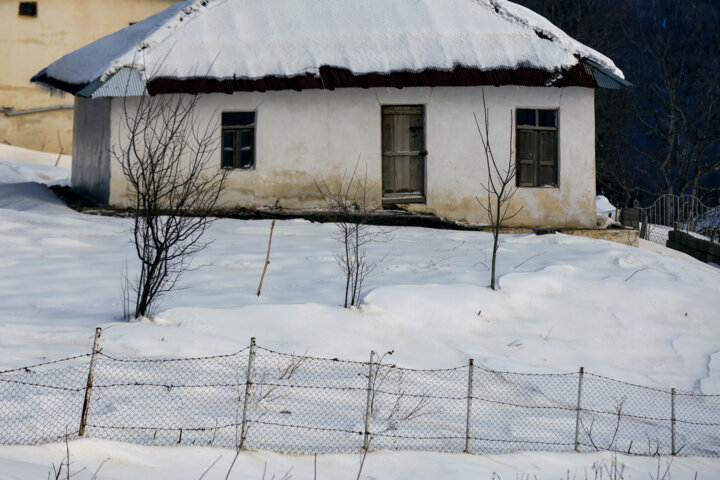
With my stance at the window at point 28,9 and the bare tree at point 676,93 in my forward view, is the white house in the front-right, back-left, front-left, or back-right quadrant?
front-right

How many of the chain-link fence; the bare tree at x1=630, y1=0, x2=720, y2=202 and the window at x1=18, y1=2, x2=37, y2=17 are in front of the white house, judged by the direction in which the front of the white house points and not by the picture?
1

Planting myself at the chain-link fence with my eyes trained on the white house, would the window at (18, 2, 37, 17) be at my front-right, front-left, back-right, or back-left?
front-left

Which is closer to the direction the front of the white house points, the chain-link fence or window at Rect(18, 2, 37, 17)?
the chain-link fence

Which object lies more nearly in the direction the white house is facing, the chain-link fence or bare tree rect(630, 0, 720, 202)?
the chain-link fence

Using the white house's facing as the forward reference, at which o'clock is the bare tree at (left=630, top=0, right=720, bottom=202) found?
The bare tree is roughly at 7 o'clock from the white house.

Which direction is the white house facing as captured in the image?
toward the camera

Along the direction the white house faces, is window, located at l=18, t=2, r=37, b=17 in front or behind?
behind

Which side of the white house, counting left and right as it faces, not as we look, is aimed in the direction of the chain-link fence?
front
